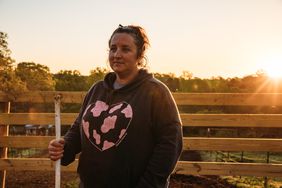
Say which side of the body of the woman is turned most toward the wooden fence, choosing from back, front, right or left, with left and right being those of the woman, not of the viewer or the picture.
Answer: back

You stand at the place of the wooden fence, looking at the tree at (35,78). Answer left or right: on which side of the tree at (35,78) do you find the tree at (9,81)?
left

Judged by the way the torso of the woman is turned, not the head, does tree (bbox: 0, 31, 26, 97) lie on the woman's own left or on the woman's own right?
on the woman's own right
